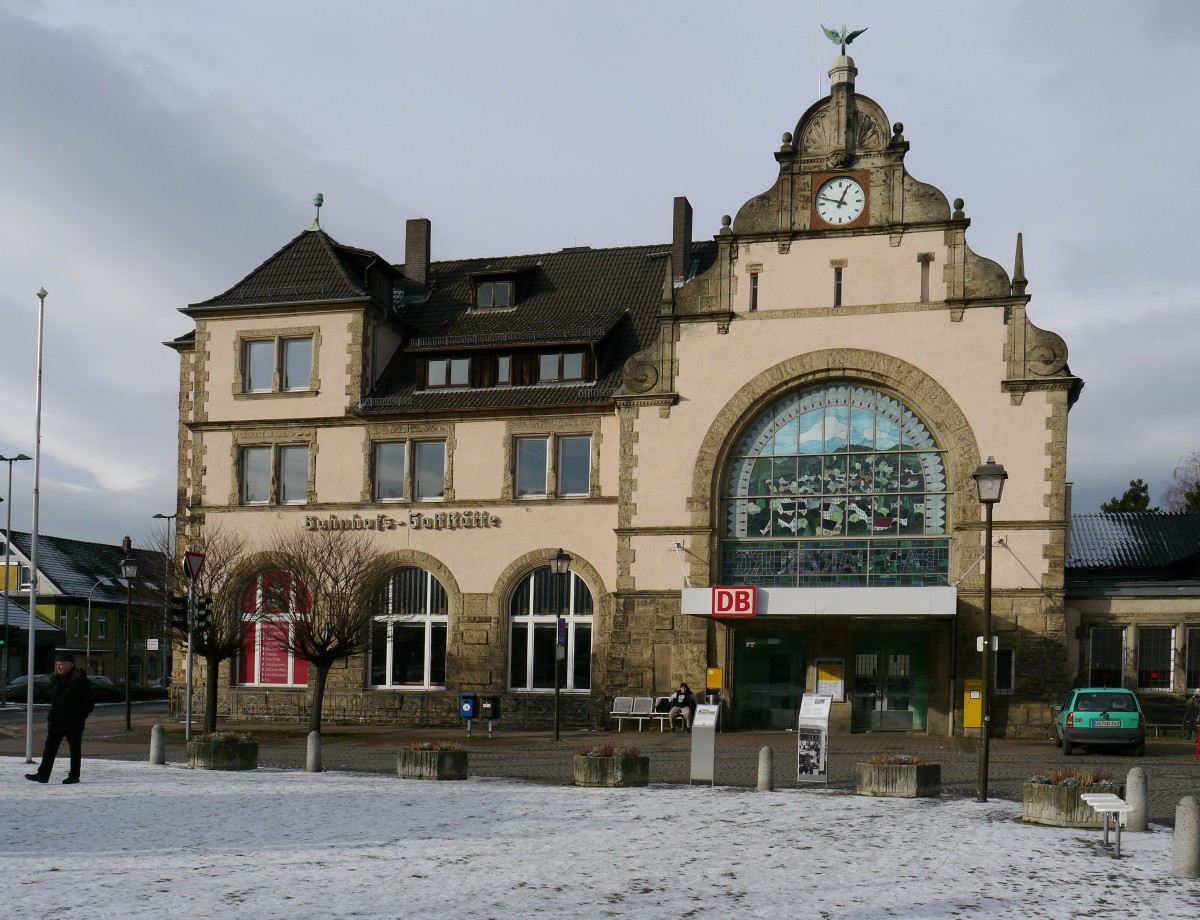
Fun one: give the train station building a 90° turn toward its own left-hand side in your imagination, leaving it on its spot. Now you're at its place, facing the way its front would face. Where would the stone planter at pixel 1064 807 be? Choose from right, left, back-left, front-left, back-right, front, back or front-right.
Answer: right

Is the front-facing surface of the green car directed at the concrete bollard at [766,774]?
no

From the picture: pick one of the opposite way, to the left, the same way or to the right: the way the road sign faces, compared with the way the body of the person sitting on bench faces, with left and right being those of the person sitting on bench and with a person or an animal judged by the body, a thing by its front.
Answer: the same way

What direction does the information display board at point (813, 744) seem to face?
toward the camera

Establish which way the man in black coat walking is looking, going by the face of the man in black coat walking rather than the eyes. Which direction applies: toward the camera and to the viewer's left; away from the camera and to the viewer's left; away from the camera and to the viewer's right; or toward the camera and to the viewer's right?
toward the camera and to the viewer's left

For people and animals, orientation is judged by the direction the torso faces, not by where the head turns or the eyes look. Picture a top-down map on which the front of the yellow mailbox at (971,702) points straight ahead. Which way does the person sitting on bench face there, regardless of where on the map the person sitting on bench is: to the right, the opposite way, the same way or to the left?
the same way

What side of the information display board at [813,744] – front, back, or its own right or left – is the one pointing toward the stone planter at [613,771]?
right

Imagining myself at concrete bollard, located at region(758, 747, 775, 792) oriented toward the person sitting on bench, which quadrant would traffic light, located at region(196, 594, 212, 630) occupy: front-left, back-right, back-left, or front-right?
front-left

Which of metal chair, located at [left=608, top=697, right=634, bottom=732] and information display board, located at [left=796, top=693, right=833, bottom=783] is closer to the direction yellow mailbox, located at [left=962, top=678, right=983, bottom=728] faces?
the information display board

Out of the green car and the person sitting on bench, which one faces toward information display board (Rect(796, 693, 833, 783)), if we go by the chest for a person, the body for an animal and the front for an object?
the person sitting on bench

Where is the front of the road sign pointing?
toward the camera

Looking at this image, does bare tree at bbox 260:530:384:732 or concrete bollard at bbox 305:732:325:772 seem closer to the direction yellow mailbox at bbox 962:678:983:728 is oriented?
the concrete bollard
